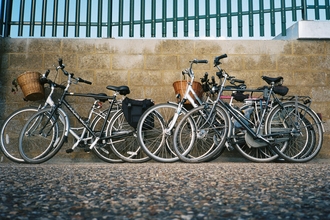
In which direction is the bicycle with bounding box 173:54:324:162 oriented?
to the viewer's left

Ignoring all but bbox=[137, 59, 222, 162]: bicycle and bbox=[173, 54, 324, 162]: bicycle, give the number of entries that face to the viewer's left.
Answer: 2

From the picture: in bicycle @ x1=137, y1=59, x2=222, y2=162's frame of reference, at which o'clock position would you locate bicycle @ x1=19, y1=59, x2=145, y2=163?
bicycle @ x1=19, y1=59, x2=145, y2=163 is roughly at 12 o'clock from bicycle @ x1=137, y1=59, x2=222, y2=162.

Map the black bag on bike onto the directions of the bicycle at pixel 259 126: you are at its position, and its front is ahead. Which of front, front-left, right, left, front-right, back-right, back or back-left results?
front

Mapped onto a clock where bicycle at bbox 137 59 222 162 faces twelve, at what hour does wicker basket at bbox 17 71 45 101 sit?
The wicker basket is roughly at 12 o'clock from the bicycle.

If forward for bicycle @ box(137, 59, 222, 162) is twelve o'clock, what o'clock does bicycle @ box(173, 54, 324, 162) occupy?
bicycle @ box(173, 54, 324, 162) is roughly at 6 o'clock from bicycle @ box(137, 59, 222, 162).

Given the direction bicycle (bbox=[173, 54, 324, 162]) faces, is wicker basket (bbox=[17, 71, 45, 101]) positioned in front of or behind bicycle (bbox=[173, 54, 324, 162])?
in front

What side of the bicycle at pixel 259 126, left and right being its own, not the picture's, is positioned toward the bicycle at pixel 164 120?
front

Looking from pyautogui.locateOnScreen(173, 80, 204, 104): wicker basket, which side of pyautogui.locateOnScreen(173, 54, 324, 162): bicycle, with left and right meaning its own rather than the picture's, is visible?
front

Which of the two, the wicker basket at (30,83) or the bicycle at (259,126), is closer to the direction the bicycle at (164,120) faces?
the wicker basket

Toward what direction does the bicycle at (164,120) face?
to the viewer's left

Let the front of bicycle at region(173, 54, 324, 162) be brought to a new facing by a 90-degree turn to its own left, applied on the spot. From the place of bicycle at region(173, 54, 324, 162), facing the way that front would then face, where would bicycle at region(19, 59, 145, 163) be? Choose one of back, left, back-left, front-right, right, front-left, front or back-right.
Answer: right

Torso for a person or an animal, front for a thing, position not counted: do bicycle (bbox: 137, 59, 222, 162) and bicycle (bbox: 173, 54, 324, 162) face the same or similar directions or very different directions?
same or similar directions
